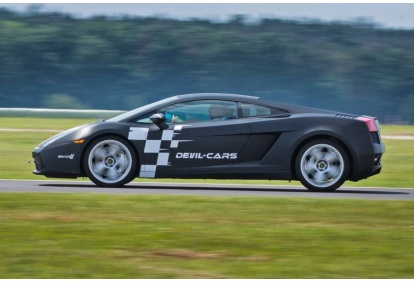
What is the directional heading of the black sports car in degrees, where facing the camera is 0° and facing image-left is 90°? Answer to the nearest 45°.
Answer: approximately 90°
